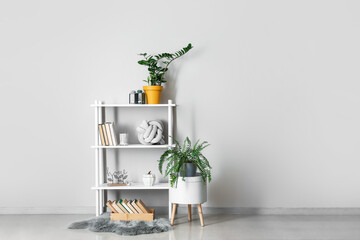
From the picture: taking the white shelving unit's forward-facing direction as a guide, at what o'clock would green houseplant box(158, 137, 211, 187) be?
The green houseplant is roughly at 10 o'clock from the white shelving unit.

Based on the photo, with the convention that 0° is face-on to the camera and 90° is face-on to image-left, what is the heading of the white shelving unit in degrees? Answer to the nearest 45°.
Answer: approximately 0°
